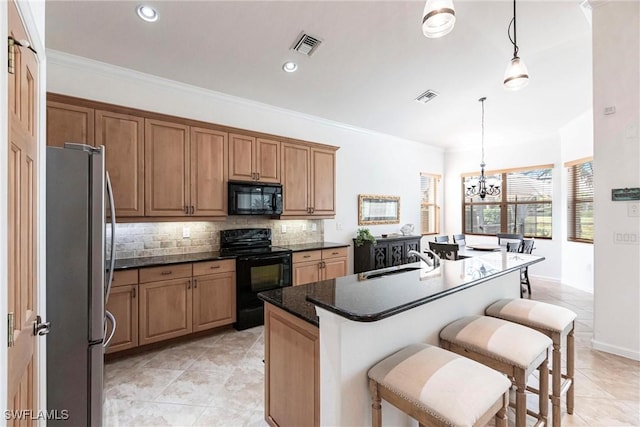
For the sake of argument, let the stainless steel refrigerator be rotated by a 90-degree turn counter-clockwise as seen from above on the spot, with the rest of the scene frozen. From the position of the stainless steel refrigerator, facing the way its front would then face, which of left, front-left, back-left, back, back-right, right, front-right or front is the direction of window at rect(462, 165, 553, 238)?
right

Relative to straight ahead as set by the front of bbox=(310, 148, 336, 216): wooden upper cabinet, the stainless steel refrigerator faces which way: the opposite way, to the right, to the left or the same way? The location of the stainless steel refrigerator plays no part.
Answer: to the left

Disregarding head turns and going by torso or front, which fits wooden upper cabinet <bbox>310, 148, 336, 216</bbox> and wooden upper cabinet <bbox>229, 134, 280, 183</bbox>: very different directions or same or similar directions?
same or similar directions

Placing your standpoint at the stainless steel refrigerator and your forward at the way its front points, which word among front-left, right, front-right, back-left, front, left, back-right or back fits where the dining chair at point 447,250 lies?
front

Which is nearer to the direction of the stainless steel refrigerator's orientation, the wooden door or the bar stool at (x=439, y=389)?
the bar stool

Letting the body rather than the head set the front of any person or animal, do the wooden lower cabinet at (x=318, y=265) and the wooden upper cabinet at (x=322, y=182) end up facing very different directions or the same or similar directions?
same or similar directions

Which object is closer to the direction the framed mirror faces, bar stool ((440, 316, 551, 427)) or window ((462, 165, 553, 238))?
the bar stool

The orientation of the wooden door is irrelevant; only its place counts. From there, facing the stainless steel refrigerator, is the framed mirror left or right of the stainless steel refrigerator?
right

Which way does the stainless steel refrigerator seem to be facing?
to the viewer's right

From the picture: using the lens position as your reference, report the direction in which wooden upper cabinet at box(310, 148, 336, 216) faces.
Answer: facing the viewer and to the right of the viewer

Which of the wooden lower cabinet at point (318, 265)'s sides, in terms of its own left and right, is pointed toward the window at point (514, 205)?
left

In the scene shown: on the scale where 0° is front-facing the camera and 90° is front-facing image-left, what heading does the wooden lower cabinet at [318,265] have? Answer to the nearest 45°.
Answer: approximately 315°

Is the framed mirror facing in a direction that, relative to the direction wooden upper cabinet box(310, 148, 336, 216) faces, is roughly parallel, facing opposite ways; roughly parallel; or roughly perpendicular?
roughly parallel

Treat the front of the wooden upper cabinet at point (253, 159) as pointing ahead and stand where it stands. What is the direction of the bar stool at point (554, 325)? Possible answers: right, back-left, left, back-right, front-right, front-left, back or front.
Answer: front
